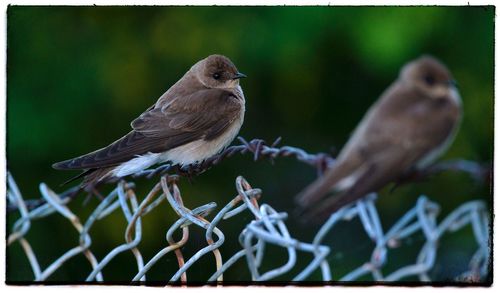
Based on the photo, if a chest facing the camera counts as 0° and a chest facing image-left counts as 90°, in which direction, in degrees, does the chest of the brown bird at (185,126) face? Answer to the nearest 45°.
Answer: approximately 270°

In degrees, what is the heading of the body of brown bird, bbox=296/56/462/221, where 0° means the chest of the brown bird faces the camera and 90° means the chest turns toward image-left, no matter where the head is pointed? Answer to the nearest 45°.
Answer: approximately 270°

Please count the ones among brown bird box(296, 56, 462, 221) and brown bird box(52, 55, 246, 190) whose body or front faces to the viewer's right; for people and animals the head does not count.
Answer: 2

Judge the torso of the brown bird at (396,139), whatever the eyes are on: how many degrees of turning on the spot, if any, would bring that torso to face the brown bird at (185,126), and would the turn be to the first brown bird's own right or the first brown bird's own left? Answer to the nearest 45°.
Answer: approximately 180°

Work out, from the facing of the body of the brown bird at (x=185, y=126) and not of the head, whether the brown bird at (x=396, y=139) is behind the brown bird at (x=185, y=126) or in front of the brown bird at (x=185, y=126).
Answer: in front
